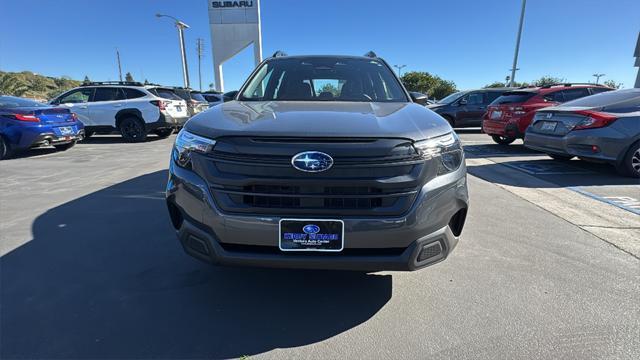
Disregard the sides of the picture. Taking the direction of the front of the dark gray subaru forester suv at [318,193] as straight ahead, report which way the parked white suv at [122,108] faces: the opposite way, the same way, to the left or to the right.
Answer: to the right

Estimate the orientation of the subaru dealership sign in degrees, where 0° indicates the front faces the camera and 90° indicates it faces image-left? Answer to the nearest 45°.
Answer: approximately 0°

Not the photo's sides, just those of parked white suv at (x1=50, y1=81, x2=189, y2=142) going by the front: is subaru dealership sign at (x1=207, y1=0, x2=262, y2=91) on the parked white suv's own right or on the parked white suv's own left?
on the parked white suv's own right

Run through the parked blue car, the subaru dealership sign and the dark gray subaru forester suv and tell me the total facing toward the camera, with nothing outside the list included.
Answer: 2

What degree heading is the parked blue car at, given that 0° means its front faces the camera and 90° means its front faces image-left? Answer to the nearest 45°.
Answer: approximately 135°

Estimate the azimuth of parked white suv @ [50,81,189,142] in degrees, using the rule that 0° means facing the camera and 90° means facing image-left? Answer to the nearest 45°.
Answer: approximately 135°

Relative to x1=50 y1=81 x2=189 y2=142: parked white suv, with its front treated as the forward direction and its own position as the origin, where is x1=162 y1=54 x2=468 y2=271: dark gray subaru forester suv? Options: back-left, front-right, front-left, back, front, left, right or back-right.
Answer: back-left

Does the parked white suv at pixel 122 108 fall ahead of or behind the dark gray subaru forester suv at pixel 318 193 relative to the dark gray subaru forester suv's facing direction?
behind

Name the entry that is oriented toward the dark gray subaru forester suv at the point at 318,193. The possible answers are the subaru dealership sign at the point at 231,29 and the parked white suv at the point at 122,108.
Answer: the subaru dealership sign

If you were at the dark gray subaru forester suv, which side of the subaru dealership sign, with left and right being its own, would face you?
front
